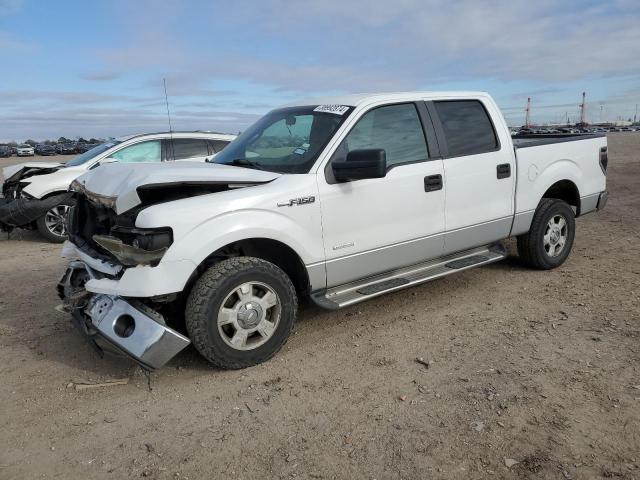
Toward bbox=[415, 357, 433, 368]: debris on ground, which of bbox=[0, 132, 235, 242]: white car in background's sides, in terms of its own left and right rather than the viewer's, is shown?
left

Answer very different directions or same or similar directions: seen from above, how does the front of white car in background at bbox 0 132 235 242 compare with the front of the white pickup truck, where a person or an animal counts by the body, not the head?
same or similar directions

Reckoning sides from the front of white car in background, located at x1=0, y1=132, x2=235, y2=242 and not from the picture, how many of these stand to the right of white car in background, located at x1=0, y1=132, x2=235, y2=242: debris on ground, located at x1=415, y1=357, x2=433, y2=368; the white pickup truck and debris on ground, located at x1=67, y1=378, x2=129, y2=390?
0

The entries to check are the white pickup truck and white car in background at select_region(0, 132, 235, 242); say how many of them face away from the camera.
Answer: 0

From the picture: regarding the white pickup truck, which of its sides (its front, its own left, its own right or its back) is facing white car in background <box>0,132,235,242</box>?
right

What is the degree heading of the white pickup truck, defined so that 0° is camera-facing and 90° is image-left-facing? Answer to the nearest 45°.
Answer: approximately 45°

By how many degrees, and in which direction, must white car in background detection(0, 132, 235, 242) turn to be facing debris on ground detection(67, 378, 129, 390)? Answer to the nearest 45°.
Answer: approximately 45° to its left

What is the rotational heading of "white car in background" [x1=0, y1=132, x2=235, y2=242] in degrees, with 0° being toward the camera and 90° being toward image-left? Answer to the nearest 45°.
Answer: approximately 45°

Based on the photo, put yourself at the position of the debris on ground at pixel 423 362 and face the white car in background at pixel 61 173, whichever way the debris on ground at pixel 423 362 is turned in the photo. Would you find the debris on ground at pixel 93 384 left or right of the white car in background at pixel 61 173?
left

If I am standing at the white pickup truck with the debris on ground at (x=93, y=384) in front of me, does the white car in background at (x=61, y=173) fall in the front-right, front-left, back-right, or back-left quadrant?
front-right

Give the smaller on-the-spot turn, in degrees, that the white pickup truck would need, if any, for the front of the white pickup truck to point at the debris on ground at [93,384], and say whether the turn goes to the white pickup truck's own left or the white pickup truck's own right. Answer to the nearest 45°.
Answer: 0° — it already faces it
